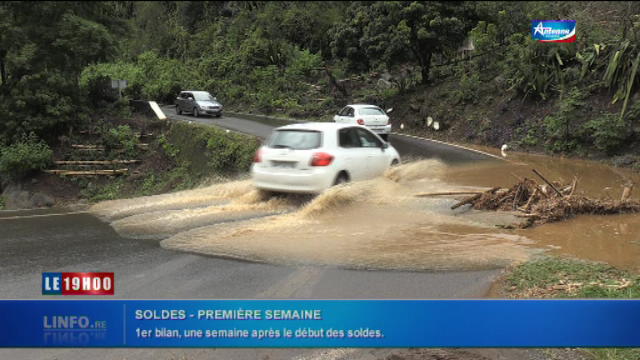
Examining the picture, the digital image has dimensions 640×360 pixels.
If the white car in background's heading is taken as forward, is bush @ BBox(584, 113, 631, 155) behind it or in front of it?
behind

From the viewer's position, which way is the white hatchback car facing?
facing away from the viewer and to the right of the viewer

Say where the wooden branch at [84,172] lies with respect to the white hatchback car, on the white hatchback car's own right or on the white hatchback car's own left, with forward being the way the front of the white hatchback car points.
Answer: on the white hatchback car's own left

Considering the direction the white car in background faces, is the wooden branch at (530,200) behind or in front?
behind

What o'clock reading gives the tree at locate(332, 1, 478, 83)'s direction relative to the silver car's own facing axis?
The tree is roughly at 10 o'clock from the silver car.

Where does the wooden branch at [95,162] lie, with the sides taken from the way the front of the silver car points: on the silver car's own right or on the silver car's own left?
on the silver car's own right

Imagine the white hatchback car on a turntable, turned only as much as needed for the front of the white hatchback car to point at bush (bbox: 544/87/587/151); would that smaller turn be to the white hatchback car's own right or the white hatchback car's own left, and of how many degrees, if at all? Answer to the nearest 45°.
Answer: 0° — it already faces it

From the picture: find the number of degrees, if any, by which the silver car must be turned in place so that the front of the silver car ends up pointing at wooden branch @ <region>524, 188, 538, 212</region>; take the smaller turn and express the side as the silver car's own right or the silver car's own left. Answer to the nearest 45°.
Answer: approximately 45° to the silver car's own right

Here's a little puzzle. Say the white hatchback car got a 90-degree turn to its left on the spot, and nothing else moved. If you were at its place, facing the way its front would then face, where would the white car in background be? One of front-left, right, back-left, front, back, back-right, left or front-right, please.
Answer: front-right

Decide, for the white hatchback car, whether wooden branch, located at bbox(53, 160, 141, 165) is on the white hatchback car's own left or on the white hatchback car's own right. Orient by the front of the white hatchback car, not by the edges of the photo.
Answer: on the white hatchback car's own left

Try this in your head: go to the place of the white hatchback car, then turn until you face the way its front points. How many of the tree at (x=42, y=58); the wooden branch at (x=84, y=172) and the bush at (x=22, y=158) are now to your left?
3

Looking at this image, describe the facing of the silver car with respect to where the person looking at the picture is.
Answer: facing the viewer and to the right of the viewer

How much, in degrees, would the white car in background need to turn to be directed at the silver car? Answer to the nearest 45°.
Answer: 0° — it already faces it

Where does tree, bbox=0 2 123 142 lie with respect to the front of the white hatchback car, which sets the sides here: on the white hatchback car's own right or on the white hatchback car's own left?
on the white hatchback car's own left

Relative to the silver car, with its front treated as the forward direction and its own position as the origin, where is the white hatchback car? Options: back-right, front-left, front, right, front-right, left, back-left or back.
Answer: front-right
